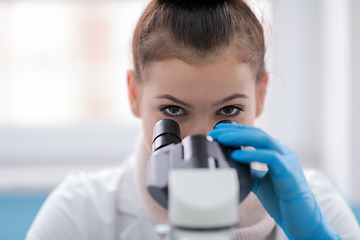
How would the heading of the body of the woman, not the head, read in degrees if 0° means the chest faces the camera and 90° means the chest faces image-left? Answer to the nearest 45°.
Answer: approximately 0°
